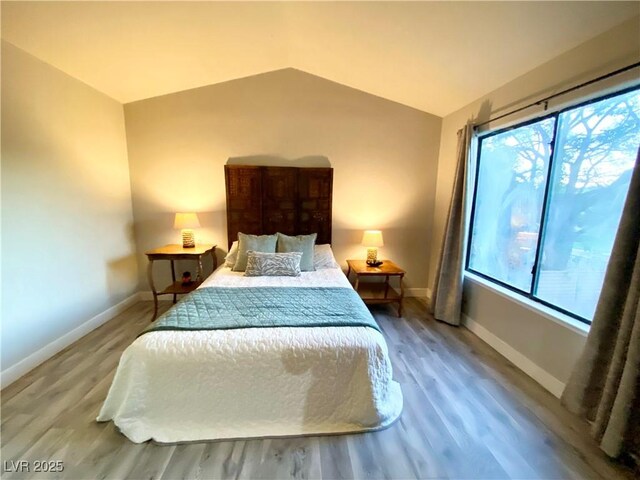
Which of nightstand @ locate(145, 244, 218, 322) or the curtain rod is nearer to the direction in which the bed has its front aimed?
the curtain rod

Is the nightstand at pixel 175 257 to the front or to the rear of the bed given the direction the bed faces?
to the rear

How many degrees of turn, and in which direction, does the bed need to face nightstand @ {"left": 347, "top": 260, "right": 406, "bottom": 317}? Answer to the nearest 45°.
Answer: approximately 135° to its left

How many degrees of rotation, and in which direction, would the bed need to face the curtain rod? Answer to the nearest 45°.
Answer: approximately 90° to its left

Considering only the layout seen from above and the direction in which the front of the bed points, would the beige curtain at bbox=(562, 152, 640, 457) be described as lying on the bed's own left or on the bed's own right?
on the bed's own left

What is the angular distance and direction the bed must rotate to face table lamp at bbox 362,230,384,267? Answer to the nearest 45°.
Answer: approximately 135° to its left

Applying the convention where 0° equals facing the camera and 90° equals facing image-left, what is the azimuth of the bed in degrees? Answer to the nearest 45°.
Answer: approximately 0°

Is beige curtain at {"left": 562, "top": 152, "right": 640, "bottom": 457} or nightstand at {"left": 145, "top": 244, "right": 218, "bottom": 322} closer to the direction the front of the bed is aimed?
the beige curtain

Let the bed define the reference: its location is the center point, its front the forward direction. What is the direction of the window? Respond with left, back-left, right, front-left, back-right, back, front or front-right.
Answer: left
